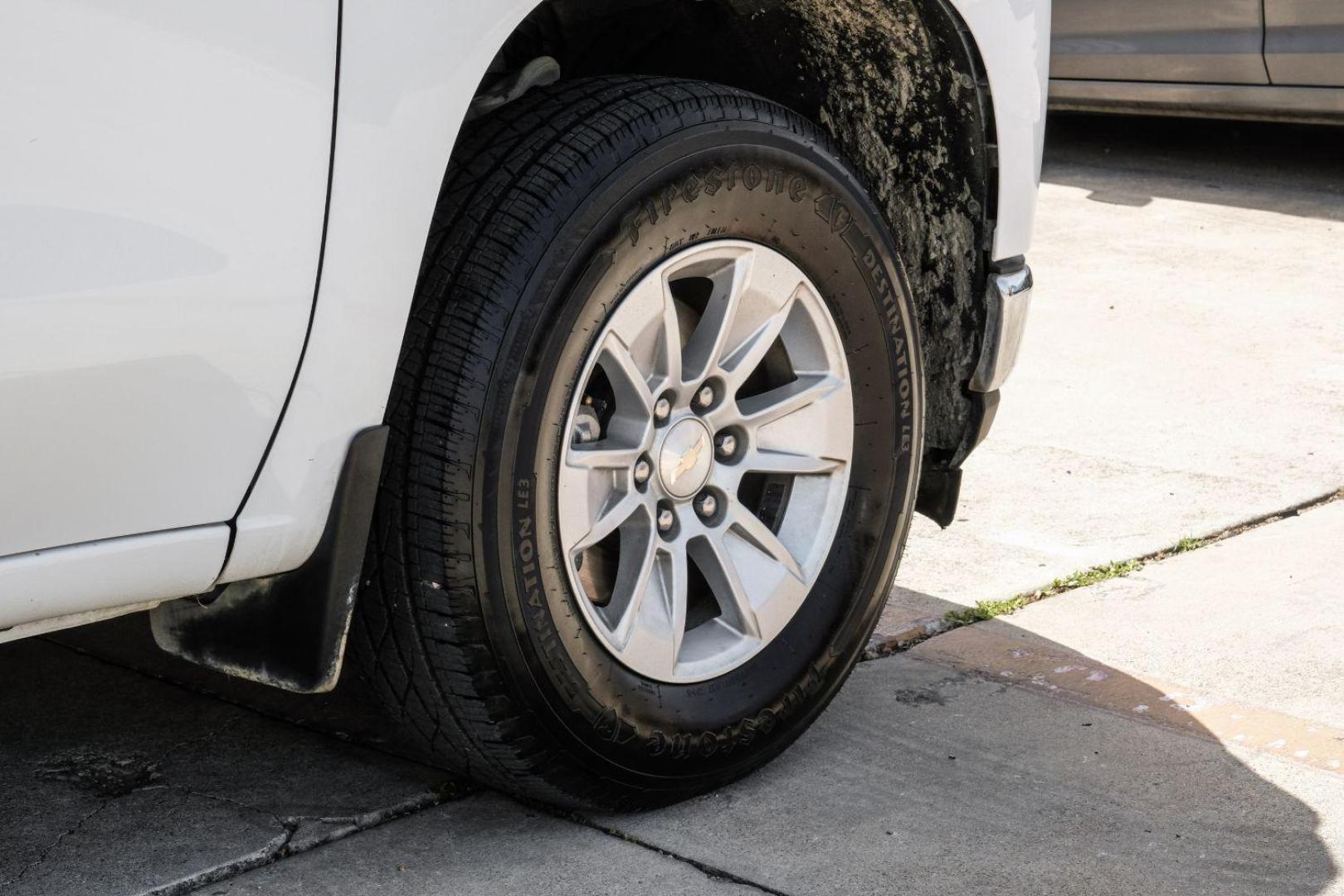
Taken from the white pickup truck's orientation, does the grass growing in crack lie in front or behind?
in front

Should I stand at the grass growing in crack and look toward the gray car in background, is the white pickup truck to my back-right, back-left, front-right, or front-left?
back-left

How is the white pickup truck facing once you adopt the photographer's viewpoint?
facing away from the viewer and to the right of the viewer

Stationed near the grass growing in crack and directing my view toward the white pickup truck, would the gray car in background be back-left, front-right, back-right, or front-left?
back-right

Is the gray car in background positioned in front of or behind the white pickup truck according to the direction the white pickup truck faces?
in front
